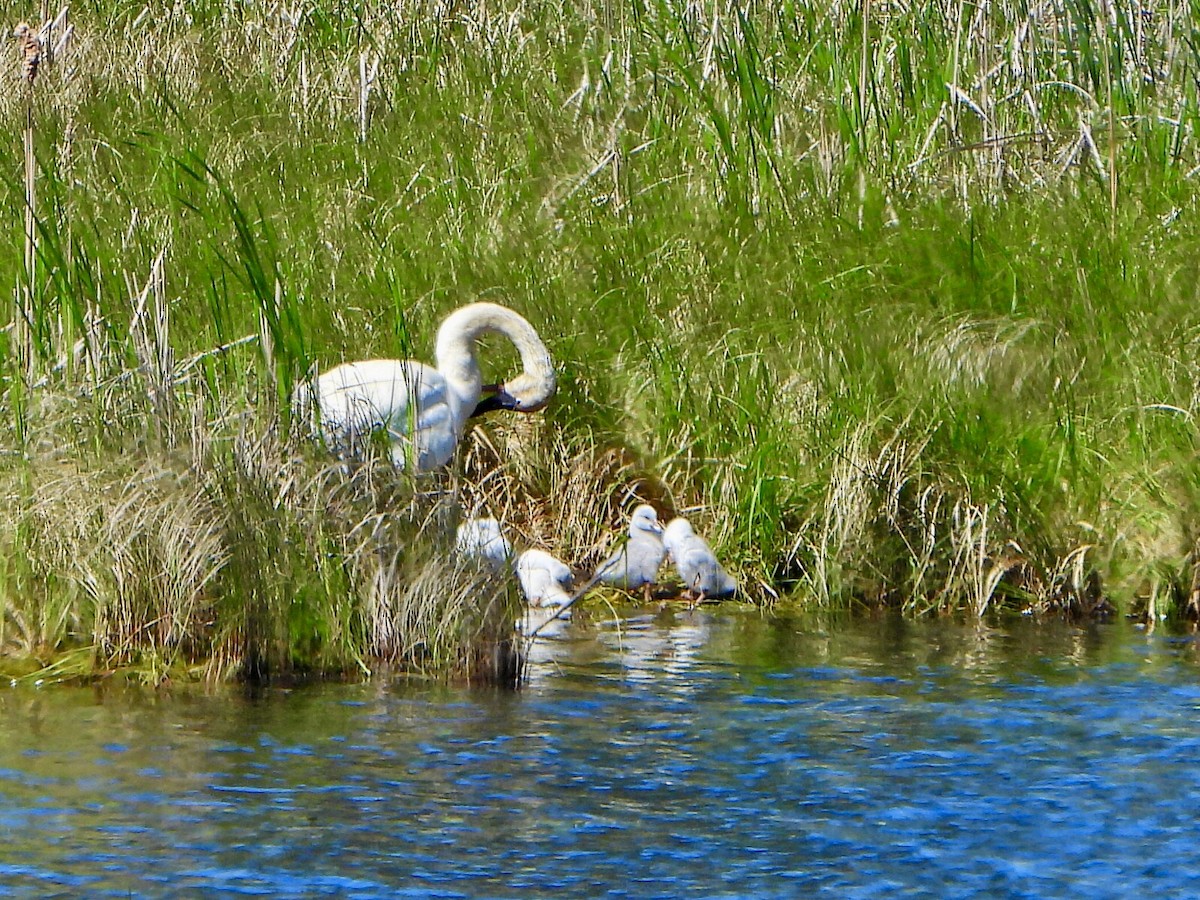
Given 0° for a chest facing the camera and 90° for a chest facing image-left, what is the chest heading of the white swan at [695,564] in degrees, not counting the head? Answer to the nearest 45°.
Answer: approximately 90°
